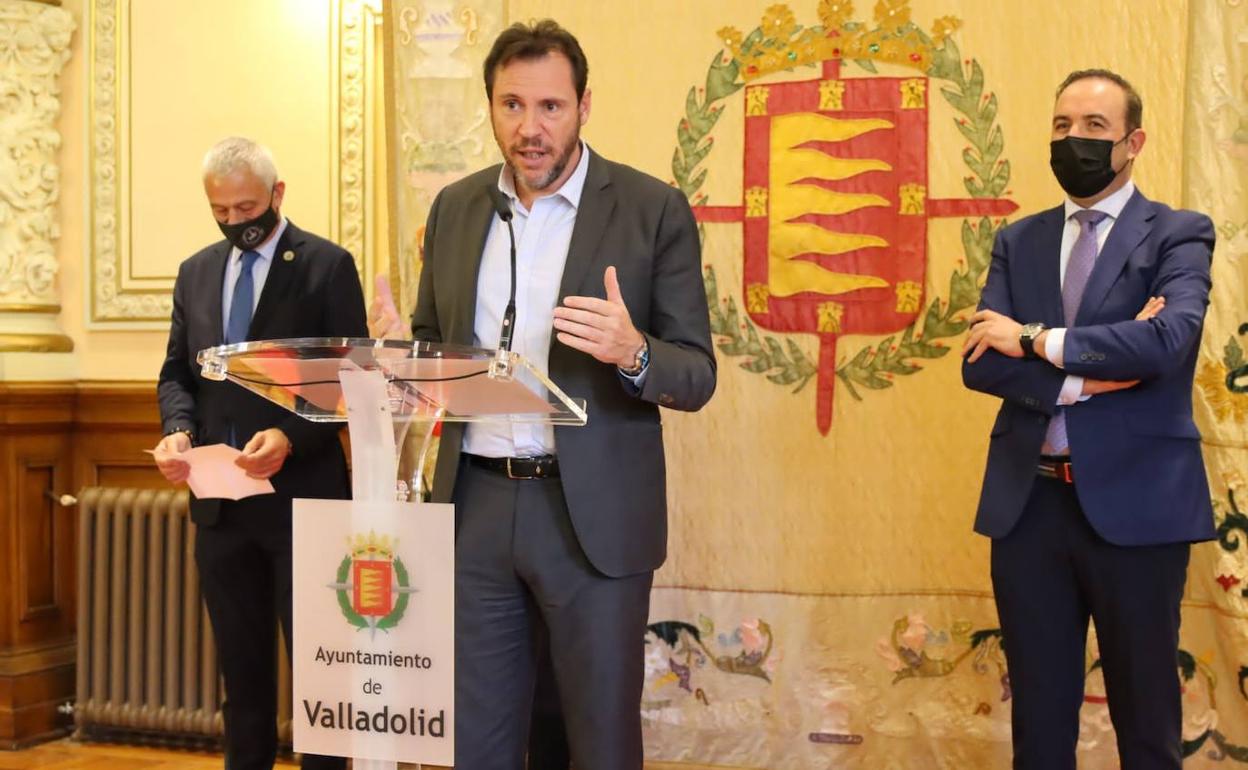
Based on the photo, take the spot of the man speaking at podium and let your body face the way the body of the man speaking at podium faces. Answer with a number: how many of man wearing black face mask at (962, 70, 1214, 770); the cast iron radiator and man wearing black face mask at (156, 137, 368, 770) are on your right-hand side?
2

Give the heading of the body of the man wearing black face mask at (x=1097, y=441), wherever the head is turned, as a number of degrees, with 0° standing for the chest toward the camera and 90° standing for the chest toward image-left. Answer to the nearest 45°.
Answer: approximately 45°

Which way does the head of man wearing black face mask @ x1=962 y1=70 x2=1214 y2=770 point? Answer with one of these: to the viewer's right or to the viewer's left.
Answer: to the viewer's left

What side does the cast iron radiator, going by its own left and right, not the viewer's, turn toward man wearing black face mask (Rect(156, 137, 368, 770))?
front

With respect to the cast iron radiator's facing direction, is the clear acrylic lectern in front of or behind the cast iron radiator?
in front

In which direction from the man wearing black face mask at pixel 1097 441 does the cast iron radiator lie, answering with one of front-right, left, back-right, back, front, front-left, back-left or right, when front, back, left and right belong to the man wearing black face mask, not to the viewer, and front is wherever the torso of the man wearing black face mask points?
front-right

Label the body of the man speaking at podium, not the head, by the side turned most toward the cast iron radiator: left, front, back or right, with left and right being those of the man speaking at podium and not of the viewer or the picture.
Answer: right

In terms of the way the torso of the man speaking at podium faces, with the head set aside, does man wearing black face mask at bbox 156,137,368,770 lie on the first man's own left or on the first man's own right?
on the first man's own right
